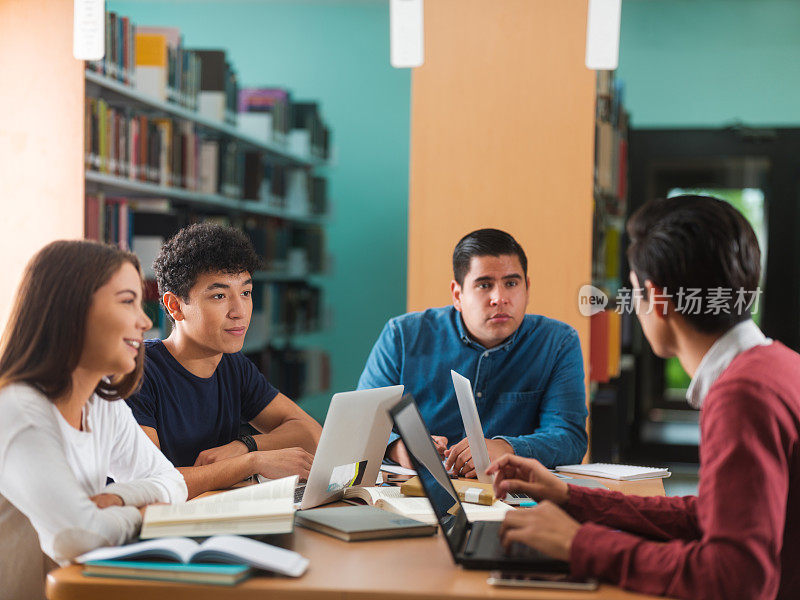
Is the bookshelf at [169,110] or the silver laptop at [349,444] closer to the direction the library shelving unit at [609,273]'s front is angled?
the silver laptop

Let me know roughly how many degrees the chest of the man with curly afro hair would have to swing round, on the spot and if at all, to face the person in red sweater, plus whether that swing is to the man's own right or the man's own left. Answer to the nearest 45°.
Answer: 0° — they already face them

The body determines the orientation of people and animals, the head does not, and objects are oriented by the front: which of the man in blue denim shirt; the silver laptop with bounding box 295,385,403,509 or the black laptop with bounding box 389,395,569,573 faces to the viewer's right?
the black laptop with bounding box 389,395,569,573

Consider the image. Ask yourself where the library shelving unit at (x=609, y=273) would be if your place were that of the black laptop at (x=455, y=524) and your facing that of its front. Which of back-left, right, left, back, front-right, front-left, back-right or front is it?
left

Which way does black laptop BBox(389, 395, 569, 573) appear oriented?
to the viewer's right

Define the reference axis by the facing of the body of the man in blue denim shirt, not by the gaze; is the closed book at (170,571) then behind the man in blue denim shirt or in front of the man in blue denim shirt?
in front

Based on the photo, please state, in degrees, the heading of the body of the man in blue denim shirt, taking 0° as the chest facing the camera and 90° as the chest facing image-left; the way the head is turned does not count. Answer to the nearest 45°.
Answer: approximately 0°

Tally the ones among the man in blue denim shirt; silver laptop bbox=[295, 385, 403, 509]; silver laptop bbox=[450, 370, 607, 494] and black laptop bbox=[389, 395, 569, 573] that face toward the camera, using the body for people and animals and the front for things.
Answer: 1

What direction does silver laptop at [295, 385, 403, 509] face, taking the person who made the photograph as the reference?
facing away from the viewer and to the left of the viewer

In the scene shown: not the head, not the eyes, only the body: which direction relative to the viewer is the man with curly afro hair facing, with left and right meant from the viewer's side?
facing the viewer and to the right of the viewer

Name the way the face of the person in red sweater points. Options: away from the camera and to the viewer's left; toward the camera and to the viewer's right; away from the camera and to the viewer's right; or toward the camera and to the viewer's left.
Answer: away from the camera and to the viewer's left

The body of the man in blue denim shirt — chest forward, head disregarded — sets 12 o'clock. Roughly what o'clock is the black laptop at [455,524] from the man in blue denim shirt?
The black laptop is roughly at 12 o'clock from the man in blue denim shirt.

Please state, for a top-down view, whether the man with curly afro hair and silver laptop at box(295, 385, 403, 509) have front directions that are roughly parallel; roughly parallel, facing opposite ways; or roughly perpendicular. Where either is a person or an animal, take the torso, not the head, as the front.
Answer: roughly parallel, facing opposite ways
